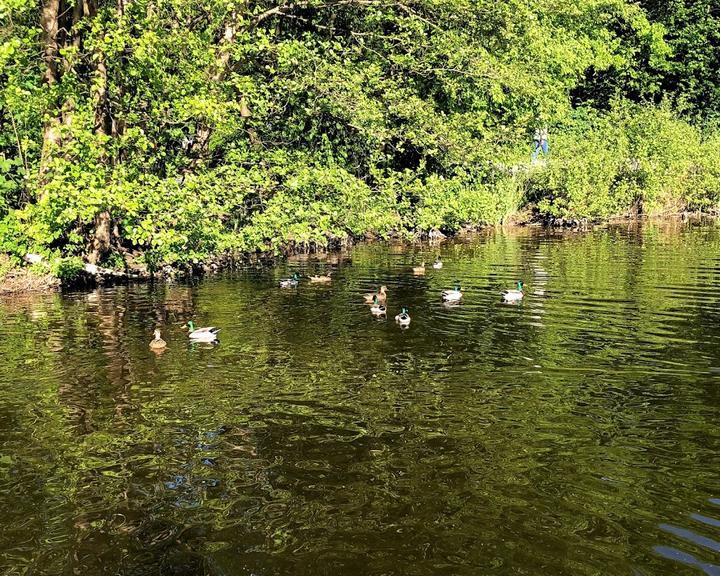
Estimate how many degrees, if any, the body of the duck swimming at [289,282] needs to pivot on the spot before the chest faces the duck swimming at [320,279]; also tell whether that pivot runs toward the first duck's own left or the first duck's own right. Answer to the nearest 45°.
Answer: approximately 45° to the first duck's own left

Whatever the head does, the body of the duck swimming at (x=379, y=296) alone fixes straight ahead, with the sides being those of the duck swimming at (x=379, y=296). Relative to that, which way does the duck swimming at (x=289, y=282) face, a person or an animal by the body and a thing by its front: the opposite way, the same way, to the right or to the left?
the same way

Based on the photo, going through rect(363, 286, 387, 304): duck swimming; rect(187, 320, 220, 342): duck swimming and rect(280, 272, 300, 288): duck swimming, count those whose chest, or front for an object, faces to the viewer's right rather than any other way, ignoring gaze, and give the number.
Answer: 2

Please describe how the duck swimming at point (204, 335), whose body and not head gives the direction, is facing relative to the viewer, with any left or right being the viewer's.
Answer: facing to the left of the viewer

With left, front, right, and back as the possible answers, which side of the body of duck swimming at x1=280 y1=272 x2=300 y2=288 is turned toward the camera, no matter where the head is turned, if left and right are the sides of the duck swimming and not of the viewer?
right

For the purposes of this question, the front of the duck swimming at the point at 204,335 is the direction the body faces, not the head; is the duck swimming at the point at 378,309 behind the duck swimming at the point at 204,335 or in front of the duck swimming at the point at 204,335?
behind

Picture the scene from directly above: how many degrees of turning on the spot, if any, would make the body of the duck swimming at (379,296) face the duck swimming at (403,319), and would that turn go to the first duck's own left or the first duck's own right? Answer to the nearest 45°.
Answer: approximately 90° to the first duck's own right

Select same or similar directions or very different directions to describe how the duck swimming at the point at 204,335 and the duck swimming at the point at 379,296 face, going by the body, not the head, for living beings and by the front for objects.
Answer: very different directions

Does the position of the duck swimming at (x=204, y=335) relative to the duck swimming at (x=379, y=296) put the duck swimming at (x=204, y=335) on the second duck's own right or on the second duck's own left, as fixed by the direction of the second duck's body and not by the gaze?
on the second duck's own right

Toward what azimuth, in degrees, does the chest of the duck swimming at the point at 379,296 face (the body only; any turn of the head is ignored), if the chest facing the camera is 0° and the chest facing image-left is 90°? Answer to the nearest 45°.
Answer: approximately 270°

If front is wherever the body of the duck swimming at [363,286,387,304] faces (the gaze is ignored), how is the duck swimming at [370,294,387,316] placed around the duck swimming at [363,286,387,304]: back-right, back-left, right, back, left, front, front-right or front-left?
right

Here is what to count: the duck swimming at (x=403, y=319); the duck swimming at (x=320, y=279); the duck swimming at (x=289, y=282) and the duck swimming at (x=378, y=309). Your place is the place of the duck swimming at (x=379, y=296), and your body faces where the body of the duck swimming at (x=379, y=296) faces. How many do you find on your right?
2

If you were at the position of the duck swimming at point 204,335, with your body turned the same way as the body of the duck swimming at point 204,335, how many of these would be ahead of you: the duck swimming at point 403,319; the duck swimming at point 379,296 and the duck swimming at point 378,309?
0
